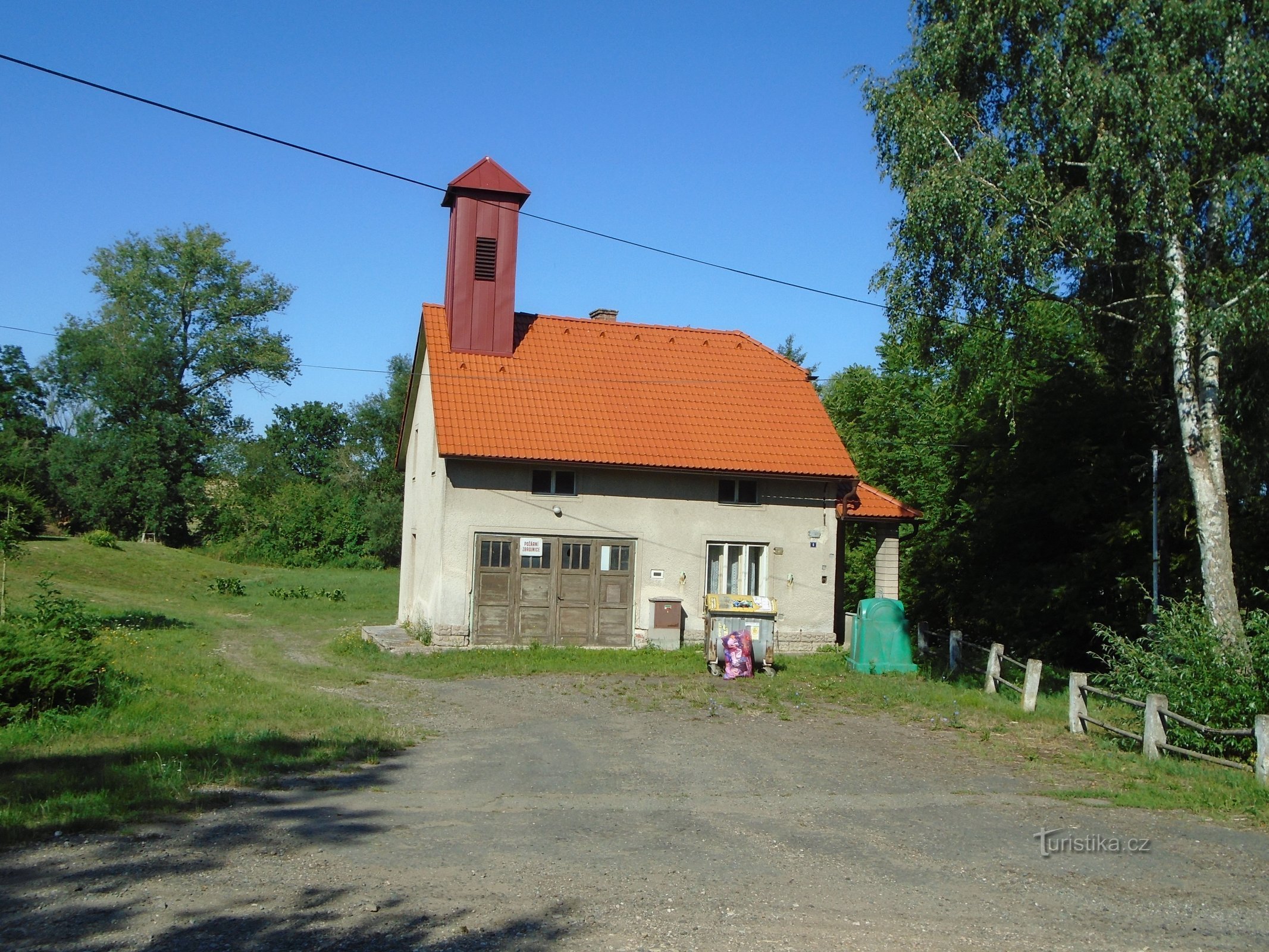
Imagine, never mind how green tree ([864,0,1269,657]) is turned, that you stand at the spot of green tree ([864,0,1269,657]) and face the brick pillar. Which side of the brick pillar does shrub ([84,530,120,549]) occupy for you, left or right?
left

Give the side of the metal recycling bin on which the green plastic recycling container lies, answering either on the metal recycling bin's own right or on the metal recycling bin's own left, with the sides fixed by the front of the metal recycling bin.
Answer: on the metal recycling bin's own left

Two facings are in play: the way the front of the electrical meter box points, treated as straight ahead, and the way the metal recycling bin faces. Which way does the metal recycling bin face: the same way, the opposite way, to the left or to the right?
the same way

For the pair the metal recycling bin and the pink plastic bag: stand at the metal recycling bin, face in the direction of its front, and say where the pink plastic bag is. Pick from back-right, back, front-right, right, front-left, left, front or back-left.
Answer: front

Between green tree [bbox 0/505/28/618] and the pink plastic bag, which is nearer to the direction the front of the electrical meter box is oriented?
the pink plastic bag

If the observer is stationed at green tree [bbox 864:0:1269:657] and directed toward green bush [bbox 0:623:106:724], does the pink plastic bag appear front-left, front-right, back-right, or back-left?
front-right

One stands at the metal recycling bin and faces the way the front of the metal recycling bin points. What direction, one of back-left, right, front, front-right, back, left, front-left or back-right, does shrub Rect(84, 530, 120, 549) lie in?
back-right

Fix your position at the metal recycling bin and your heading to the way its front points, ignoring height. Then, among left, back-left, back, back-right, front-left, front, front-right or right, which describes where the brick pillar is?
back-left

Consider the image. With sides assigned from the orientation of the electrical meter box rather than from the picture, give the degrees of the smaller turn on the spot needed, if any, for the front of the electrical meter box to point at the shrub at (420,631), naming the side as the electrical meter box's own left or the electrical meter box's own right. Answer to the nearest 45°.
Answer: approximately 90° to the electrical meter box's own right

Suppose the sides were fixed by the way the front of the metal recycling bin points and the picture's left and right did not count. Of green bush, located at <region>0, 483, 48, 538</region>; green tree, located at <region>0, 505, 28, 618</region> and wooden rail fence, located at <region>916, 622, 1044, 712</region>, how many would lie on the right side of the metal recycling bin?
2

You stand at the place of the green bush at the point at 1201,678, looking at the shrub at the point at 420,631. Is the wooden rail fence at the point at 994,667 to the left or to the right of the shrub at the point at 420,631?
right

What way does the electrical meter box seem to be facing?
toward the camera

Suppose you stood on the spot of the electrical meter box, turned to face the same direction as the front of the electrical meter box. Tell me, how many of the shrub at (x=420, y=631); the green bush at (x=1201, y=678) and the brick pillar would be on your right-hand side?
1

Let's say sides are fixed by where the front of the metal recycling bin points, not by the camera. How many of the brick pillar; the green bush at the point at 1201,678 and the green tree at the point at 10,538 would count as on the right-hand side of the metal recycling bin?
1

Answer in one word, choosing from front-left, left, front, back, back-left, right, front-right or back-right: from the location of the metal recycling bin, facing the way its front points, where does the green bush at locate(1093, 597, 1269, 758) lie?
front-left

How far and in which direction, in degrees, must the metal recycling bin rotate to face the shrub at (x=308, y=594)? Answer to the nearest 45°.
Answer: approximately 135° to its right

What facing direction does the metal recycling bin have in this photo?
toward the camera

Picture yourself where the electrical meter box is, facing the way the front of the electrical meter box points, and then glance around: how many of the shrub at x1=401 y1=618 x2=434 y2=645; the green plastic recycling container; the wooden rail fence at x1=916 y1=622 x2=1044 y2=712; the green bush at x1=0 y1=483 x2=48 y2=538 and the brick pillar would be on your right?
2

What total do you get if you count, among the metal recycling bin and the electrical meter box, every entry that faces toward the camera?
2

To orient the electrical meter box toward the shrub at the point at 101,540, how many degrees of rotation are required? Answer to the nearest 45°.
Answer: approximately 135° to its right
